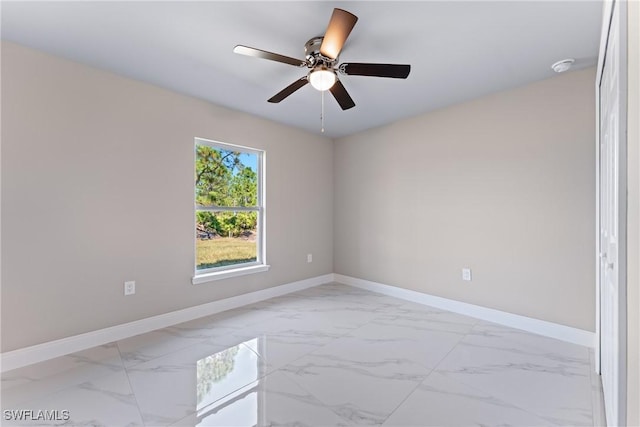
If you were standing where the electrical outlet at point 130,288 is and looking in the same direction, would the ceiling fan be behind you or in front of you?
in front

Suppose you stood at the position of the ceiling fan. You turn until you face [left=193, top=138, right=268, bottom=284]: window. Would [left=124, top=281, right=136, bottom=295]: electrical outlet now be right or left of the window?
left

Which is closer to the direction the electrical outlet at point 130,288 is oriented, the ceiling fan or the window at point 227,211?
the ceiling fan

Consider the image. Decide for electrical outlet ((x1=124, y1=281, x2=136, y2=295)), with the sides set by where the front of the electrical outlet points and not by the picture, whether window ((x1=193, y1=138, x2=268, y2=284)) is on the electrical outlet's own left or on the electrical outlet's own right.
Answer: on the electrical outlet's own left

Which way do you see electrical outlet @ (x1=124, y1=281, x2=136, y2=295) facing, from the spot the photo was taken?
facing the viewer
